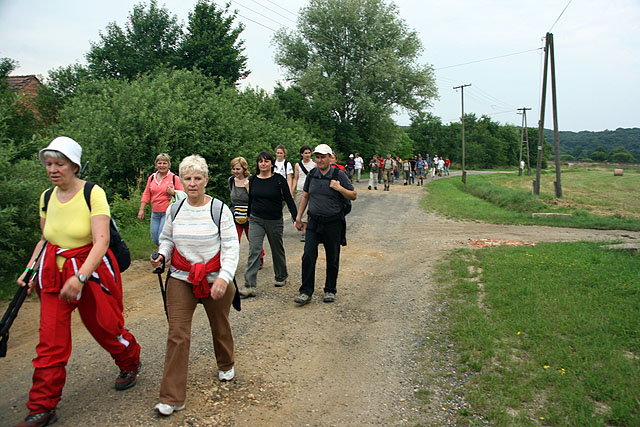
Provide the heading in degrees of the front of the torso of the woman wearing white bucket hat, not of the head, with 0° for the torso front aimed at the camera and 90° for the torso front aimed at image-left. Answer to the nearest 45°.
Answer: approximately 45°

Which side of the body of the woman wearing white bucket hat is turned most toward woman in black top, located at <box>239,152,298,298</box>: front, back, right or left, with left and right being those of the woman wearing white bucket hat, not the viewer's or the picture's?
back

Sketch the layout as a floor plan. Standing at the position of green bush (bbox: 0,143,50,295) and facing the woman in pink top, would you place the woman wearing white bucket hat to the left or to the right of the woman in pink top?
right

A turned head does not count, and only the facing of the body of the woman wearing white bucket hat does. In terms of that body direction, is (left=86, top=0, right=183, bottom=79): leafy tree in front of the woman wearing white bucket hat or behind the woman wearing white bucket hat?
behind

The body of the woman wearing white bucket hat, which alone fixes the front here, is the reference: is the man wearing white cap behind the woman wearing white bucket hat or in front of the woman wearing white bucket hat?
behind

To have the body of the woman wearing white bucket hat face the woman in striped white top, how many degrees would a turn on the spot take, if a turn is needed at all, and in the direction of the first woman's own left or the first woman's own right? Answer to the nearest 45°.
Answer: approximately 135° to the first woman's own left

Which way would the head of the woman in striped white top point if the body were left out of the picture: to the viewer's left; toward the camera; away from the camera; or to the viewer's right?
toward the camera

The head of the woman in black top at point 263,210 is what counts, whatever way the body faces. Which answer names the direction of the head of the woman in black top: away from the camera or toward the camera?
toward the camera

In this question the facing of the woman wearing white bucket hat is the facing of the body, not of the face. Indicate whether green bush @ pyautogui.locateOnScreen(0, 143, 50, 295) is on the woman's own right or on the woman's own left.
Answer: on the woman's own right

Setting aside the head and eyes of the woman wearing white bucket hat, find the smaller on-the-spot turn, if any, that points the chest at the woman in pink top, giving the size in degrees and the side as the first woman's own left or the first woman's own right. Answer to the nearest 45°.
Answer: approximately 135° to the first woman's own right

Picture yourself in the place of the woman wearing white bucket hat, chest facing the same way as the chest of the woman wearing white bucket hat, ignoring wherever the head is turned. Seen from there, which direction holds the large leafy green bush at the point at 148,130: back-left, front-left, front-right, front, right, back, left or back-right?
back-right

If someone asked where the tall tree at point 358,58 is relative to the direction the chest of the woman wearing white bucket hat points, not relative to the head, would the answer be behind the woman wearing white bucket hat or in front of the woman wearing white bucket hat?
behind
